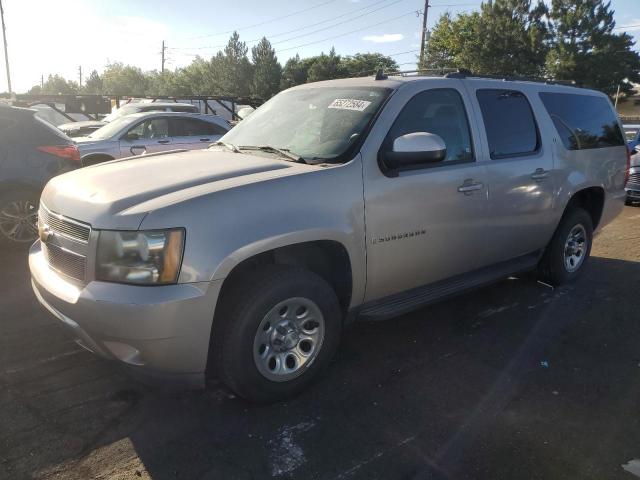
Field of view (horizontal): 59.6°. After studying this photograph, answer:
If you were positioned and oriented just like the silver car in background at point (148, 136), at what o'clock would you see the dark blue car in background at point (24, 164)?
The dark blue car in background is roughly at 11 o'clock from the silver car in background.

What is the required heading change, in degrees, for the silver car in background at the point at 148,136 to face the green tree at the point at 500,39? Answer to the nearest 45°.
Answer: approximately 180°

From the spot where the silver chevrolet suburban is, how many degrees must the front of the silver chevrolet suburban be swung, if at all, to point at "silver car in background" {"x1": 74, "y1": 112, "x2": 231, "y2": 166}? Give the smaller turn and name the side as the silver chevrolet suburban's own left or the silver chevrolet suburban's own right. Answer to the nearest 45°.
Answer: approximately 90° to the silver chevrolet suburban's own right

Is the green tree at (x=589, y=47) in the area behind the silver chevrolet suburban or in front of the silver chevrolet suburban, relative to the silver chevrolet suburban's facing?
behind

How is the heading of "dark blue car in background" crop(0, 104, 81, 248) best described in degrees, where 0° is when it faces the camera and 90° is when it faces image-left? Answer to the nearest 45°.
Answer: approximately 90°

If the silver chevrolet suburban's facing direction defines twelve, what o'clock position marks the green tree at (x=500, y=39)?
The green tree is roughly at 5 o'clock from the silver chevrolet suburban.

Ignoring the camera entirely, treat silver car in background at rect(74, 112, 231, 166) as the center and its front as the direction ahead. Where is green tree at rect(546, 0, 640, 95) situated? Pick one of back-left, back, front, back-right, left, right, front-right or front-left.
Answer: back
